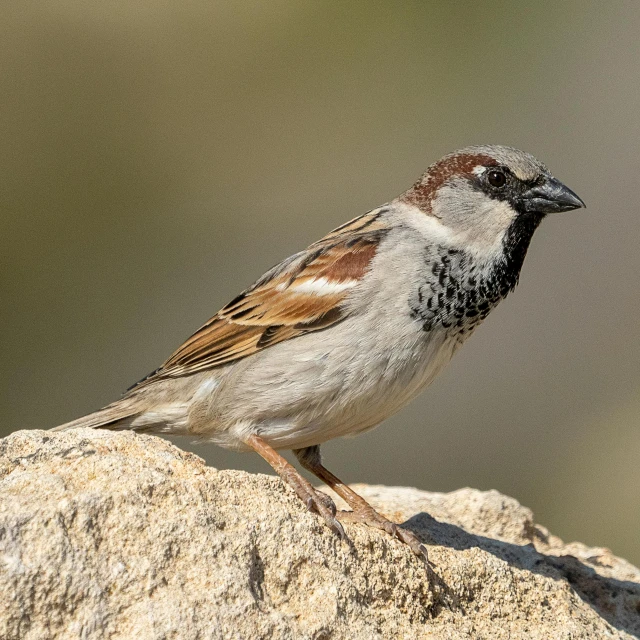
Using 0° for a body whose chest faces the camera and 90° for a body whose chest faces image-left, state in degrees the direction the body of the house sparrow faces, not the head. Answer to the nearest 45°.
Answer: approximately 270°
